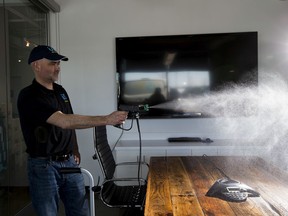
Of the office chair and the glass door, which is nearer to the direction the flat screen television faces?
the office chair

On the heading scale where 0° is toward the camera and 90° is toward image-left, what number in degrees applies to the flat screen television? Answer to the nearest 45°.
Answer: approximately 0°

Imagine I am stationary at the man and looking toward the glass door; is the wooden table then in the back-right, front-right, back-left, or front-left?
back-right

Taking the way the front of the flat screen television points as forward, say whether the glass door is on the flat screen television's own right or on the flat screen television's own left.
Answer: on the flat screen television's own right

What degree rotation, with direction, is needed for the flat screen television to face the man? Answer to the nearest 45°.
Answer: approximately 45° to its right
